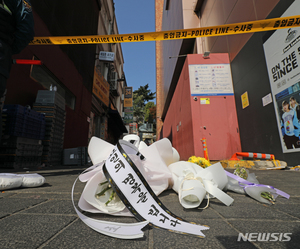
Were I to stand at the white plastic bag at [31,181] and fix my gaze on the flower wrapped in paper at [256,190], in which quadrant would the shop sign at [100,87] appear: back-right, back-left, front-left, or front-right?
back-left

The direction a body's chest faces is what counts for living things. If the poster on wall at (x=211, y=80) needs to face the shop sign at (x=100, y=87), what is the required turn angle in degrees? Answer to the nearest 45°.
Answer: approximately 90° to its right

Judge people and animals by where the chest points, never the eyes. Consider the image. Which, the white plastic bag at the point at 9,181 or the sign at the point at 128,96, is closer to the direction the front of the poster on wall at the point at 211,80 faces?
the white plastic bag

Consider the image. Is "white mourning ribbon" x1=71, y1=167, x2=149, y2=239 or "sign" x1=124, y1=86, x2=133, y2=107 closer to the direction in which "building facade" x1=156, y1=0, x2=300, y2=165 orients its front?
the white mourning ribbon

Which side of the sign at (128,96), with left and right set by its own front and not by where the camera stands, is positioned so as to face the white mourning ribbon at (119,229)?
front

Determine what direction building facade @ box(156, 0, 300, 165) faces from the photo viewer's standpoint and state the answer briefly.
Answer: facing the viewer and to the left of the viewer

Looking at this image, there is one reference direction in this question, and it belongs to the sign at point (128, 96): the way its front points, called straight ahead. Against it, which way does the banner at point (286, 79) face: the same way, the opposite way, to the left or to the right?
to the right

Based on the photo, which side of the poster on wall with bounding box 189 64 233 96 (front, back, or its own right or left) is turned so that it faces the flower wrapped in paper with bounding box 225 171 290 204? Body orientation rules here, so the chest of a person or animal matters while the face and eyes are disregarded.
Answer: front

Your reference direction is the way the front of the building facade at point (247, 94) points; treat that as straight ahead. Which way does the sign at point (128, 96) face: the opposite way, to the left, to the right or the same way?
to the left

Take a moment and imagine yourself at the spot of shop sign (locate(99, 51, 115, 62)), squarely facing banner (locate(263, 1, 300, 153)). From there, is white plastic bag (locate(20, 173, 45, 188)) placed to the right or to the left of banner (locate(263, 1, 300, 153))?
right

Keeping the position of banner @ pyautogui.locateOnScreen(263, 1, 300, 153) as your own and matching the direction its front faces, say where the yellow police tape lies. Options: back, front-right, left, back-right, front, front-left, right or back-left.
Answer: front

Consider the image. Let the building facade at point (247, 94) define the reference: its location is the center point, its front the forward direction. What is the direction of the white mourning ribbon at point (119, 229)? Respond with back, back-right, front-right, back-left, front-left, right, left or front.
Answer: front-left

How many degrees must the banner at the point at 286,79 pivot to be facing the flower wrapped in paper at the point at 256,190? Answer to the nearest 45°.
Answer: approximately 45° to its left
